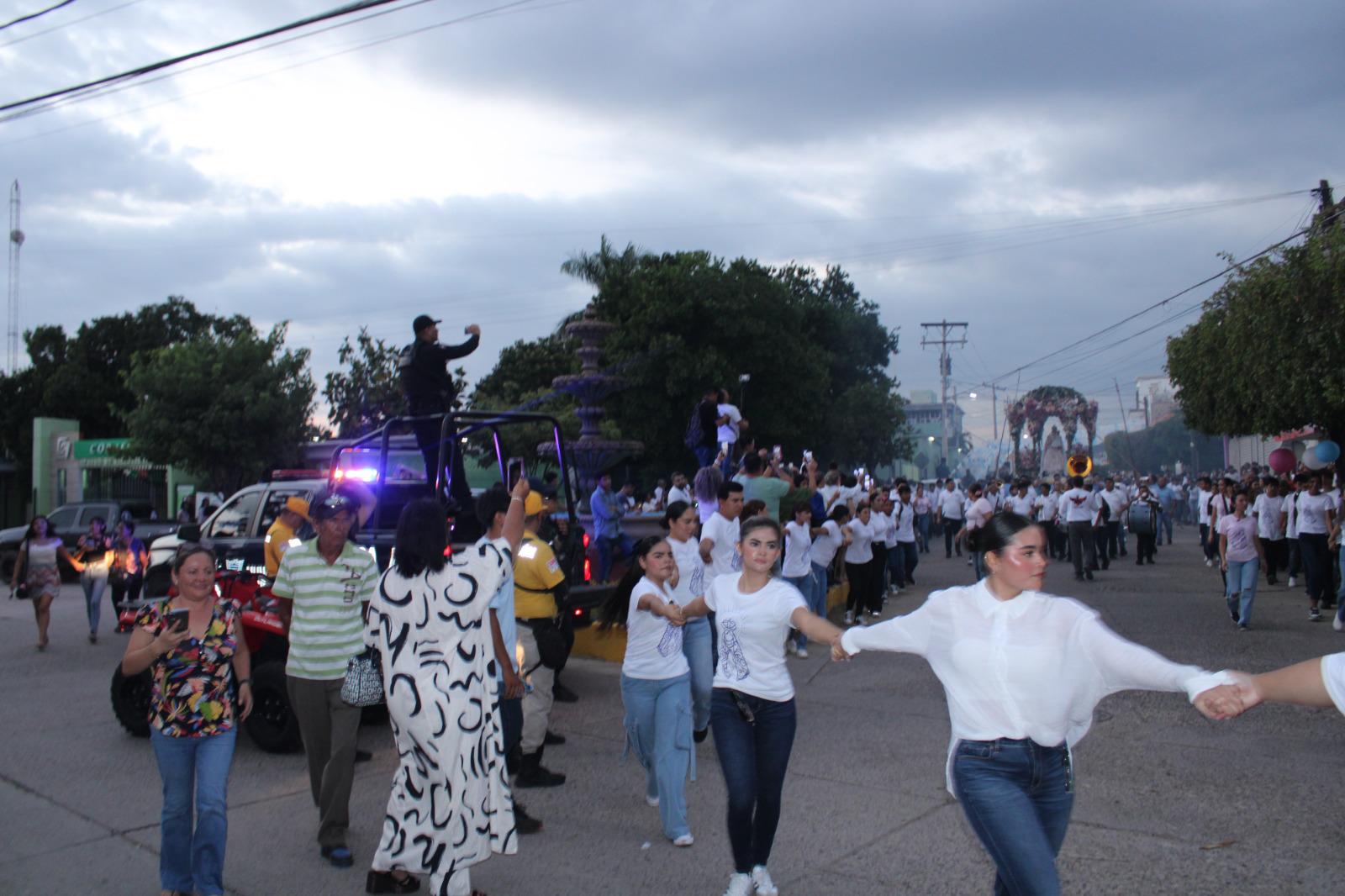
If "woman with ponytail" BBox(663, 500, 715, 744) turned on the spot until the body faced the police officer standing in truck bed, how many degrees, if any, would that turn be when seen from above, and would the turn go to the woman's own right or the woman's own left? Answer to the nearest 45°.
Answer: approximately 180°

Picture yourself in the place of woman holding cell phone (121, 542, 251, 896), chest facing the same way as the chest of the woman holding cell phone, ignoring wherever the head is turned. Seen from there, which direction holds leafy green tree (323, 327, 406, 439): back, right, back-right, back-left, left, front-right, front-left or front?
back

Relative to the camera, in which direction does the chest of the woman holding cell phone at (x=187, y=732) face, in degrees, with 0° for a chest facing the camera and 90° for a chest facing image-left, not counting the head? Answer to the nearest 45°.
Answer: approximately 0°

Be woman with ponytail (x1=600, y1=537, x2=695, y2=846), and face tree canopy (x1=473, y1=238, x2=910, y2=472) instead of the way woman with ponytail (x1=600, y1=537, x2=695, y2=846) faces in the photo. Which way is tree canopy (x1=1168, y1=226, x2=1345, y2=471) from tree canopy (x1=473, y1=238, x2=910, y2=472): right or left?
right

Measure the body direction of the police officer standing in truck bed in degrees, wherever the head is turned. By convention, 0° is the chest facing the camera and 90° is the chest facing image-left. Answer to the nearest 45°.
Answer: approximately 225°

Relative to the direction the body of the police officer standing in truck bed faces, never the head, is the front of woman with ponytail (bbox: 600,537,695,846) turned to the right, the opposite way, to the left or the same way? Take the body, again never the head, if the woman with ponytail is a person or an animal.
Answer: to the right

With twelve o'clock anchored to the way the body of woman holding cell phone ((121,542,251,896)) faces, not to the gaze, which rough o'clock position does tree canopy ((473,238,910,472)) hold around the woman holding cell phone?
The tree canopy is roughly at 7 o'clock from the woman holding cell phone.

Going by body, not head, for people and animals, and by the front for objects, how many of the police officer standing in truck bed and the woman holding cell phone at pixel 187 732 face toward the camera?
1

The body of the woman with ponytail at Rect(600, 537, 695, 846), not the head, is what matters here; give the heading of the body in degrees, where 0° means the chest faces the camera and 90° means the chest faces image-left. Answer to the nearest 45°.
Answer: approximately 315°
